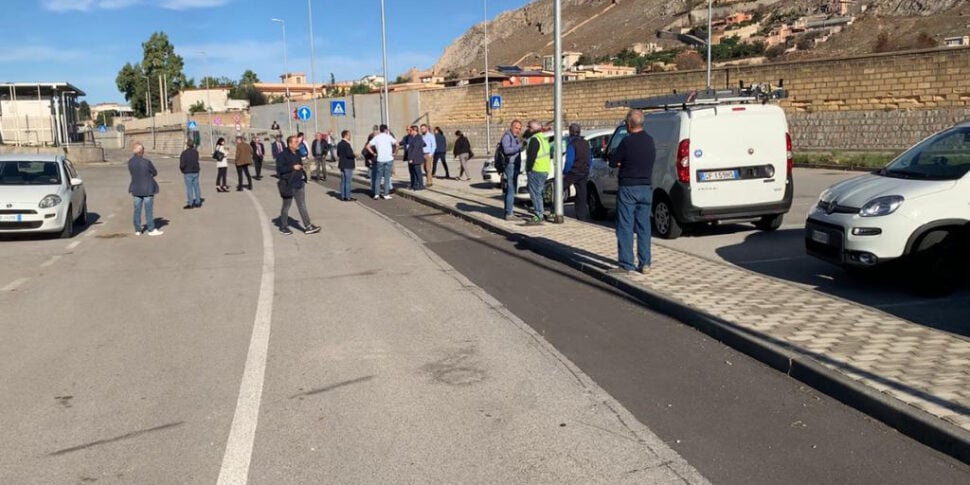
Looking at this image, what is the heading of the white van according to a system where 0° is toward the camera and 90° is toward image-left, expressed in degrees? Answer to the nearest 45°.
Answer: approximately 135°

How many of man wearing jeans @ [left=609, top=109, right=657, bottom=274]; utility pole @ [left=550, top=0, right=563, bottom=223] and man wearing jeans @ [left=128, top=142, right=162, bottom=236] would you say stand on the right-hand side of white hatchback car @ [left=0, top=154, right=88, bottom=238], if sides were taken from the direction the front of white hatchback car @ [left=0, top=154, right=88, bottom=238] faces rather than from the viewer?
0

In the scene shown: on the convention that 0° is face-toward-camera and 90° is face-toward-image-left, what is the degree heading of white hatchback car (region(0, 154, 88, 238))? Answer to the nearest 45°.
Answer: approximately 0°

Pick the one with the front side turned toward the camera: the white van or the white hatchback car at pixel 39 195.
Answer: the white hatchback car

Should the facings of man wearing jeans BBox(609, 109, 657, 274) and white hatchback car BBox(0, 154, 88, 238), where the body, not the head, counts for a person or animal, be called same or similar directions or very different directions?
very different directions

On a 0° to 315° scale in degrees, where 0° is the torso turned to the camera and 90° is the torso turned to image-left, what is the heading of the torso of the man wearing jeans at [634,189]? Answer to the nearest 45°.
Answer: approximately 135°

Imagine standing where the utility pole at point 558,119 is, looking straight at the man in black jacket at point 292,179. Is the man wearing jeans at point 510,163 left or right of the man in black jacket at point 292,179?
right

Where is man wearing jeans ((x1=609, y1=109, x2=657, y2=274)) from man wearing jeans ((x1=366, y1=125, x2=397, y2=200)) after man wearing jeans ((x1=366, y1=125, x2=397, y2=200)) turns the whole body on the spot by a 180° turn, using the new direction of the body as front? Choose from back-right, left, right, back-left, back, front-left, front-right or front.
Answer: front

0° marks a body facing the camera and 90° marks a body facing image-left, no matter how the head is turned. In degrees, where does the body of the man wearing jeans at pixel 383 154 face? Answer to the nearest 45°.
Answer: approximately 180°

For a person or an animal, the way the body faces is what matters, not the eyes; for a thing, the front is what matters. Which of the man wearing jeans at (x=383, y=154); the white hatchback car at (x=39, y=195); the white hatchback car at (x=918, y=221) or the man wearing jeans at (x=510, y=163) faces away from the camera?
the man wearing jeans at (x=383, y=154)

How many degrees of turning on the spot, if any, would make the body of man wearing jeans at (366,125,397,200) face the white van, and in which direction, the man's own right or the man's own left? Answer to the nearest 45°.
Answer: approximately 135° to the man's own right

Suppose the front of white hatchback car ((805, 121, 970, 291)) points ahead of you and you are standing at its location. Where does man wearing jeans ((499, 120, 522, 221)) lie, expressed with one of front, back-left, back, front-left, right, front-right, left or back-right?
right

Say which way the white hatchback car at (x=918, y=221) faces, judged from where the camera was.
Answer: facing the viewer and to the left of the viewer
